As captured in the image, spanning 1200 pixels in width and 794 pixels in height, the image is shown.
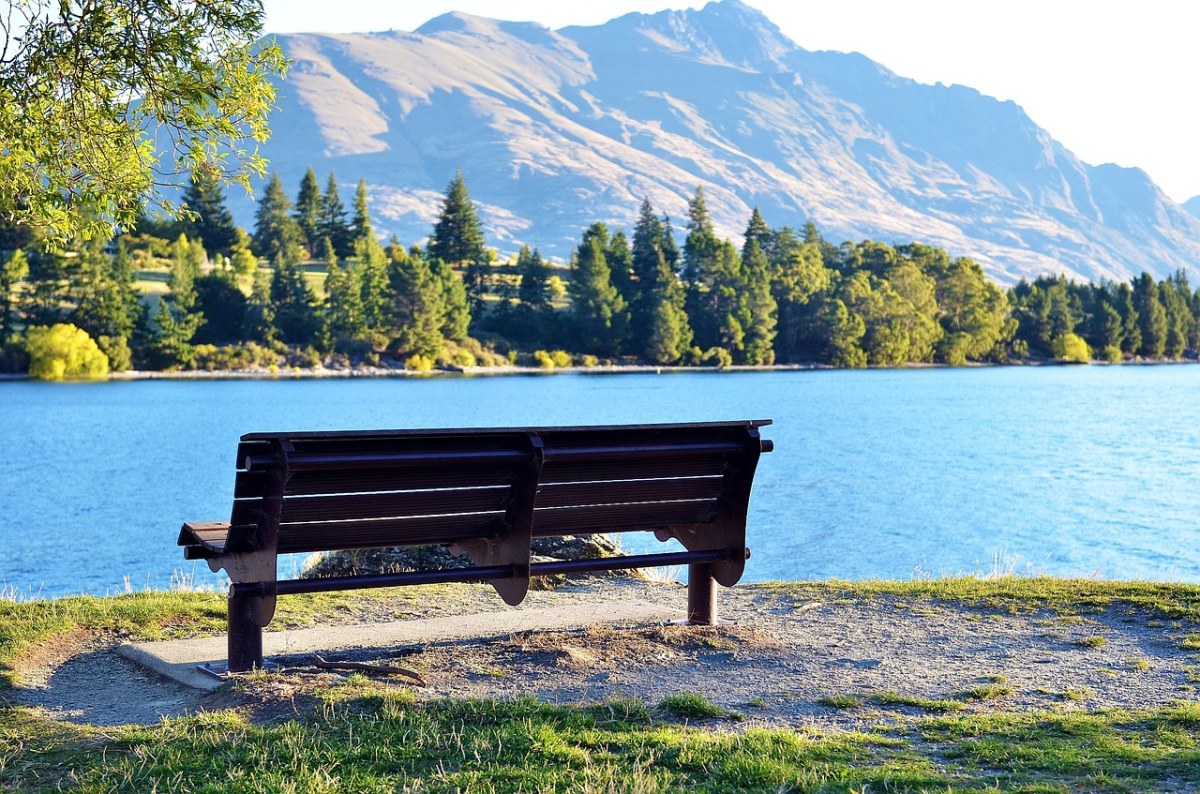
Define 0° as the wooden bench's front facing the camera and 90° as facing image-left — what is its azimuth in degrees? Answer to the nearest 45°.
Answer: approximately 135°
